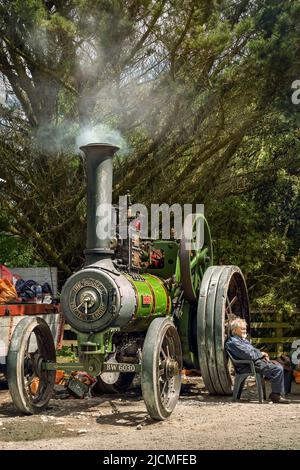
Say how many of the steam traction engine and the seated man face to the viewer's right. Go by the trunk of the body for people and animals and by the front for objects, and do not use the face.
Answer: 1

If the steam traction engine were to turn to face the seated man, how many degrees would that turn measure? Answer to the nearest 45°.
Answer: approximately 180°

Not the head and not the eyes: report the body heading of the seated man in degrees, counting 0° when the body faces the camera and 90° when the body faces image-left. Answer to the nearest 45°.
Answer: approximately 270°

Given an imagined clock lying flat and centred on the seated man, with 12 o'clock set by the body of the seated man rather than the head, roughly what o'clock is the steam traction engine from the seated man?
The steam traction engine is roughly at 5 o'clock from the seated man.

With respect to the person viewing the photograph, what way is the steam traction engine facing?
facing the viewer and to the left of the viewer
